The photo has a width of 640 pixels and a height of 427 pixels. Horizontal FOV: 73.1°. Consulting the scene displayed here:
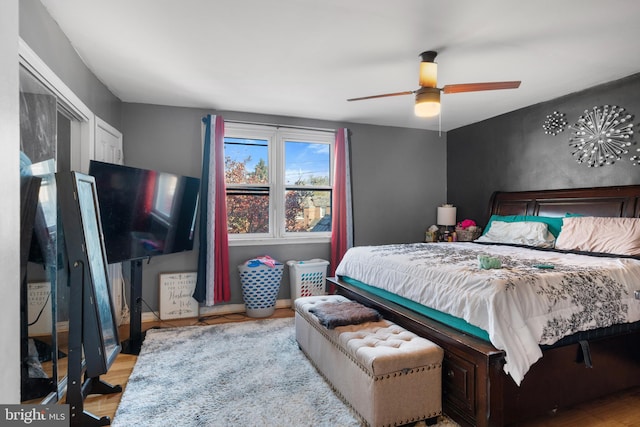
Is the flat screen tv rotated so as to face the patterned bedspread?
yes

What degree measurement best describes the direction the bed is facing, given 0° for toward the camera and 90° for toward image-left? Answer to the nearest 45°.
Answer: approximately 45°

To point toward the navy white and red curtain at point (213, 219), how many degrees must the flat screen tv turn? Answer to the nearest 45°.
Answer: approximately 90° to its left

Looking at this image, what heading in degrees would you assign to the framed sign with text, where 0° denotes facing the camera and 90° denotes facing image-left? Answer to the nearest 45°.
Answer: approximately 0°

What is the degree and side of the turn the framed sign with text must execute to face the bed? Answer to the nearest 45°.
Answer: approximately 45° to its left

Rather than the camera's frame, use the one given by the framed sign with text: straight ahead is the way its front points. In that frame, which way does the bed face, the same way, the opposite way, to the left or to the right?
to the right

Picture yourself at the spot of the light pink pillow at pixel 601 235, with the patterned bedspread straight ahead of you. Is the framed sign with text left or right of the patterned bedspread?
right

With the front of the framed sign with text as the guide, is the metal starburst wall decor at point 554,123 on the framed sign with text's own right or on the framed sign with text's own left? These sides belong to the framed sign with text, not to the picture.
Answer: on the framed sign with text's own left

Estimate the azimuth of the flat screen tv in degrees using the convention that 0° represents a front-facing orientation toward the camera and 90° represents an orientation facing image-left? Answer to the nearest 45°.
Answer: approximately 315°
